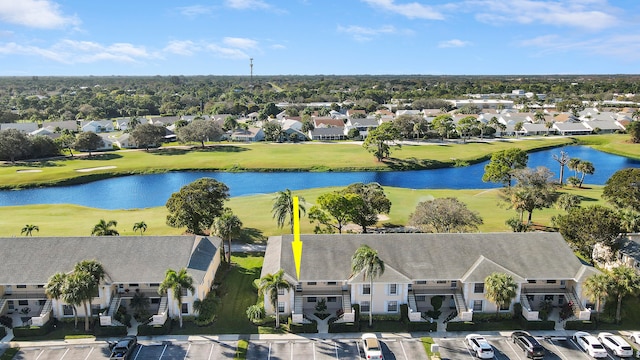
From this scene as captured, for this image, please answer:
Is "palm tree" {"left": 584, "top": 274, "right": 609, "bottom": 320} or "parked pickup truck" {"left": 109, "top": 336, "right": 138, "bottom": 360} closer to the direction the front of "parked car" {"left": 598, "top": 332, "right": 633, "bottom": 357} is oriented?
the palm tree

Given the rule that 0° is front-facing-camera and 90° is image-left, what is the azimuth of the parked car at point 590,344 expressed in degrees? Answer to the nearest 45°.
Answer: approximately 135°

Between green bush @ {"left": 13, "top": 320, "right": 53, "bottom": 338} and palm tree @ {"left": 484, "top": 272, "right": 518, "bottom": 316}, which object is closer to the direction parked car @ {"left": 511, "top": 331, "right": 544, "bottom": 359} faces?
the palm tree

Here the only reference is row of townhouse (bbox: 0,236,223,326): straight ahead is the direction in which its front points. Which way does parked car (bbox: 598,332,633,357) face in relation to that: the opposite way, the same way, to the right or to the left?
the opposite way

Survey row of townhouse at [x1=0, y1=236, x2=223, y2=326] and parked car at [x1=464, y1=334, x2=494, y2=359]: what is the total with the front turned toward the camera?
1

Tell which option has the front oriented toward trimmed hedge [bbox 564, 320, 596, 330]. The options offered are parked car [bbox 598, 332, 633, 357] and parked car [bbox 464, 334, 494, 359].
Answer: parked car [bbox 598, 332, 633, 357]

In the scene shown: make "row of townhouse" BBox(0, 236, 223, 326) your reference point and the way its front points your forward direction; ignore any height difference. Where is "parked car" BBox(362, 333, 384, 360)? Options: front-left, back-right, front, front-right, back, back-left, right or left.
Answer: front-left

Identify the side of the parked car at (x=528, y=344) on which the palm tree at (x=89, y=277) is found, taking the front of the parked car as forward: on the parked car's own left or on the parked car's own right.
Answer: on the parked car's own left

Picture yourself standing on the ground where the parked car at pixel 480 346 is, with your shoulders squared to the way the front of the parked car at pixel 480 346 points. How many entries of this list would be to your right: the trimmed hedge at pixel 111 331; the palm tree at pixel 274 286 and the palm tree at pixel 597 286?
1

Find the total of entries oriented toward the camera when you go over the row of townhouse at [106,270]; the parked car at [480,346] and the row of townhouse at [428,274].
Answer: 2

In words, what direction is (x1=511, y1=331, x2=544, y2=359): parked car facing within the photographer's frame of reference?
facing away from the viewer and to the left of the viewer

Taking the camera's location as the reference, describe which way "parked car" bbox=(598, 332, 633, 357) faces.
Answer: facing away from the viewer and to the left of the viewer

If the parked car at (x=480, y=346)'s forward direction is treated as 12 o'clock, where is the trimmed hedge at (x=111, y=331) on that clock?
The trimmed hedge is roughly at 10 o'clock from the parked car.

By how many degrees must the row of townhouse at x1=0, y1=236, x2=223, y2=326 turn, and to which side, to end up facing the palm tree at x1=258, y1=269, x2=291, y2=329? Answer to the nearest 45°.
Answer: approximately 45° to its left

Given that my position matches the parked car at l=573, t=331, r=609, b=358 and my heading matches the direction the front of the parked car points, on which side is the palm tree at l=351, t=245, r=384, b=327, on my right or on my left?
on my left

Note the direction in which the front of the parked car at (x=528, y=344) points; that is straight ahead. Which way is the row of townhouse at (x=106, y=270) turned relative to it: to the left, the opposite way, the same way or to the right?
the opposite way

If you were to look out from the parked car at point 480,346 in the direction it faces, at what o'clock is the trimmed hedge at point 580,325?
The trimmed hedge is roughly at 3 o'clock from the parked car.
